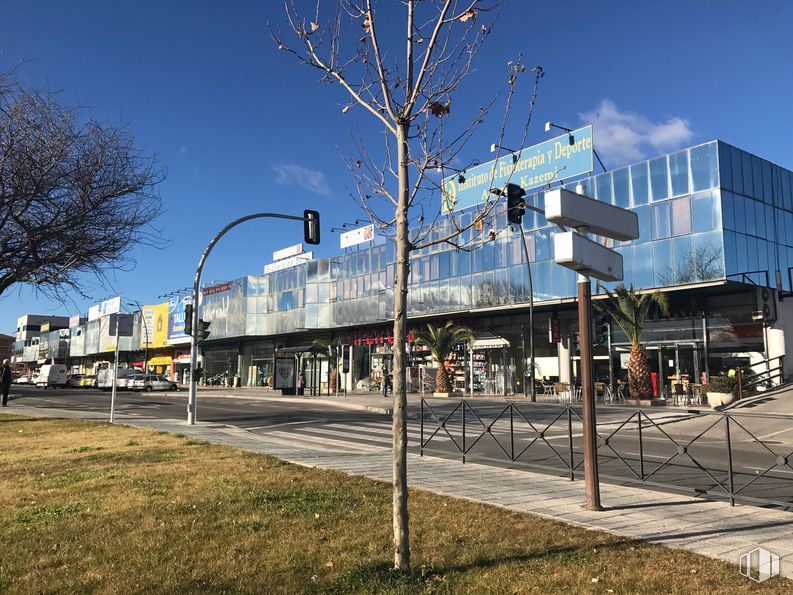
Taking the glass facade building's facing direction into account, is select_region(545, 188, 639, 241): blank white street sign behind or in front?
in front

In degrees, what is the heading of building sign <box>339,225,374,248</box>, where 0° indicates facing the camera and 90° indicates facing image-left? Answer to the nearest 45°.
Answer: approximately 45°

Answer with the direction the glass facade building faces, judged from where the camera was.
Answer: facing the viewer and to the left of the viewer

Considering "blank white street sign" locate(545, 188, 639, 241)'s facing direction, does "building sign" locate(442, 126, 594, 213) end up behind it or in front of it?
behind

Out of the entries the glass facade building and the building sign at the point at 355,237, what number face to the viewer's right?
0

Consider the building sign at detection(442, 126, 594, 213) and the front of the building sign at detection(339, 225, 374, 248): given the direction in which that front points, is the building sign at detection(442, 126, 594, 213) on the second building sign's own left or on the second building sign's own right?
on the second building sign's own left

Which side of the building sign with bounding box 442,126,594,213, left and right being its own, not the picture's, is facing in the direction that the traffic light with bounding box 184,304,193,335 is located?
front

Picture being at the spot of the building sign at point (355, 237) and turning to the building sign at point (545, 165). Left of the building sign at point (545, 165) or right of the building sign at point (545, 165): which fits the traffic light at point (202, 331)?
right

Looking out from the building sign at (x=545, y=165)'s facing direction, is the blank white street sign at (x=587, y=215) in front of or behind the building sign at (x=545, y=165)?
in front
